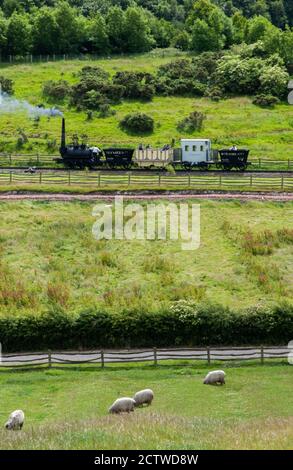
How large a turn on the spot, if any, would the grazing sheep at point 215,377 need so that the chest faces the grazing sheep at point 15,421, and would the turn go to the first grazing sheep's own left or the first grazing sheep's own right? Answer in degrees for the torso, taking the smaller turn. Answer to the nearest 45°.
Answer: approximately 45° to the first grazing sheep's own left

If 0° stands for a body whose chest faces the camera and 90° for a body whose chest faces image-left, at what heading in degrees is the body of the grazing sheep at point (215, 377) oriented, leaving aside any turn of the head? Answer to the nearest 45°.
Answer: approximately 90°

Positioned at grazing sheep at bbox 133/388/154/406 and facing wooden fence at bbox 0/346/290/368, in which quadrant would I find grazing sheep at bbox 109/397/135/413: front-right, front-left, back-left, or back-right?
back-left

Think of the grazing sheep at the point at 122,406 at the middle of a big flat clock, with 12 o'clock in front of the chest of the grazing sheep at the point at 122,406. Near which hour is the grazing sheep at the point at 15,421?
the grazing sheep at the point at 15,421 is roughly at 11 o'clock from the grazing sheep at the point at 122,406.

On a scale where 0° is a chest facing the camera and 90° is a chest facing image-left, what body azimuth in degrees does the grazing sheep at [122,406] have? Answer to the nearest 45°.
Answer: approximately 90°

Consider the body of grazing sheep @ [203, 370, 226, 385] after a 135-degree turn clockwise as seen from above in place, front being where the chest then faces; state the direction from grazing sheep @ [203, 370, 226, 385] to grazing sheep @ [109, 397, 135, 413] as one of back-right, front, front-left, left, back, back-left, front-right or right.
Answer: back

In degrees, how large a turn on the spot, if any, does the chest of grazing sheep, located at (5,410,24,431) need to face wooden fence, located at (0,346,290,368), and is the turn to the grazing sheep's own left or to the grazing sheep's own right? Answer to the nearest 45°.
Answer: approximately 180°

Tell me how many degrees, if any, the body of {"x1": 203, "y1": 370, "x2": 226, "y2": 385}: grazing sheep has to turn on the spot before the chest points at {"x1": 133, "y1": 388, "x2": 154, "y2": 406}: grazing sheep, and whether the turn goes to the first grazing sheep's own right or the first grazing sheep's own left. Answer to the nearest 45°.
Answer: approximately 45° to the first grazing sheep's own left

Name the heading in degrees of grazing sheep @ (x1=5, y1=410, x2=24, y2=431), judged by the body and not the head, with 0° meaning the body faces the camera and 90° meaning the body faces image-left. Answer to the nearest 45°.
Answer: approximately 45°
